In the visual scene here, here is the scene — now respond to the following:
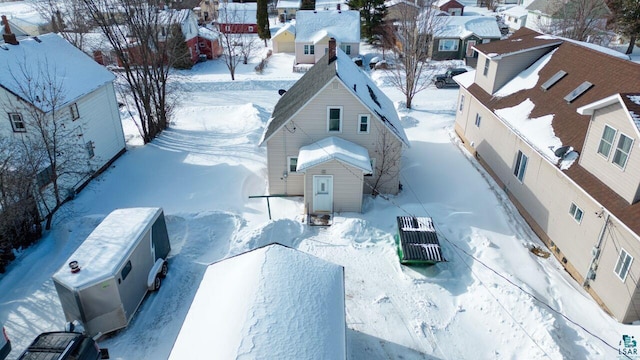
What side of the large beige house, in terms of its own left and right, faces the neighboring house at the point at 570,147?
left

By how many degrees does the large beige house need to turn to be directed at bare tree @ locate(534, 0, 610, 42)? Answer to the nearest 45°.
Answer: approximately 135° to its left

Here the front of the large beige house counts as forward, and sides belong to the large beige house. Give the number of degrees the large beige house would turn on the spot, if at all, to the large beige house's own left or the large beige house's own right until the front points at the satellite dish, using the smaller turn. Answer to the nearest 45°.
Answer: approximately 90° to the large beige house's own left

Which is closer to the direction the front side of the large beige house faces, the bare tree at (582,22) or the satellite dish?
the satellite dish

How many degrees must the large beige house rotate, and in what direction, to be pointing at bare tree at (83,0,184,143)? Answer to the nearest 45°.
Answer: approximately 135° to its right

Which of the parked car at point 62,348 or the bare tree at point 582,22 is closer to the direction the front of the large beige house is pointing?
the parked car

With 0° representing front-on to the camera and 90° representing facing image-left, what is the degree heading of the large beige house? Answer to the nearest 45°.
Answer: approximately 0°

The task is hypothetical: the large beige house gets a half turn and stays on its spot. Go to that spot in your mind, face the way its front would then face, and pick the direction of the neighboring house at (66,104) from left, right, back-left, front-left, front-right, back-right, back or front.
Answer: left

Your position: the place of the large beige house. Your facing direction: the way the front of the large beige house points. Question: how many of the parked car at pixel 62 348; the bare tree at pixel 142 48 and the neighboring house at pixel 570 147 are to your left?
1

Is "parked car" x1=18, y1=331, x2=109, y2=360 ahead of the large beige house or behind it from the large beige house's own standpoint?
ahead

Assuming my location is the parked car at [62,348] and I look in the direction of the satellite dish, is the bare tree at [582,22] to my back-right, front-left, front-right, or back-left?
front-left

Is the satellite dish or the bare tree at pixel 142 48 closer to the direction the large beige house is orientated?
the satellite dish
